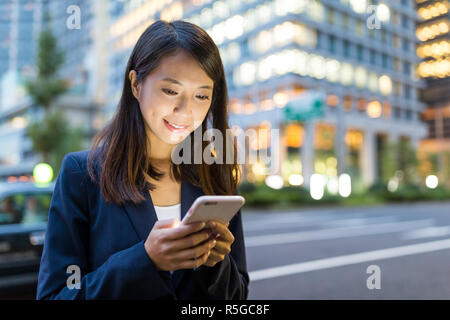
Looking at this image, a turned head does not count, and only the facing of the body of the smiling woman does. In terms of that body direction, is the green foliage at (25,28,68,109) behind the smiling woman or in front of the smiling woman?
behind

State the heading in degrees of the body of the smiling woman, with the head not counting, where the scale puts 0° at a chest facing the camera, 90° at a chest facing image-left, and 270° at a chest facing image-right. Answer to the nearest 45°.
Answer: approximately 315°

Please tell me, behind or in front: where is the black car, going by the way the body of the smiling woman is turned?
behind

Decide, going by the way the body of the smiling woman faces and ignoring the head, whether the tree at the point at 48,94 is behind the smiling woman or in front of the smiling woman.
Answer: behind
